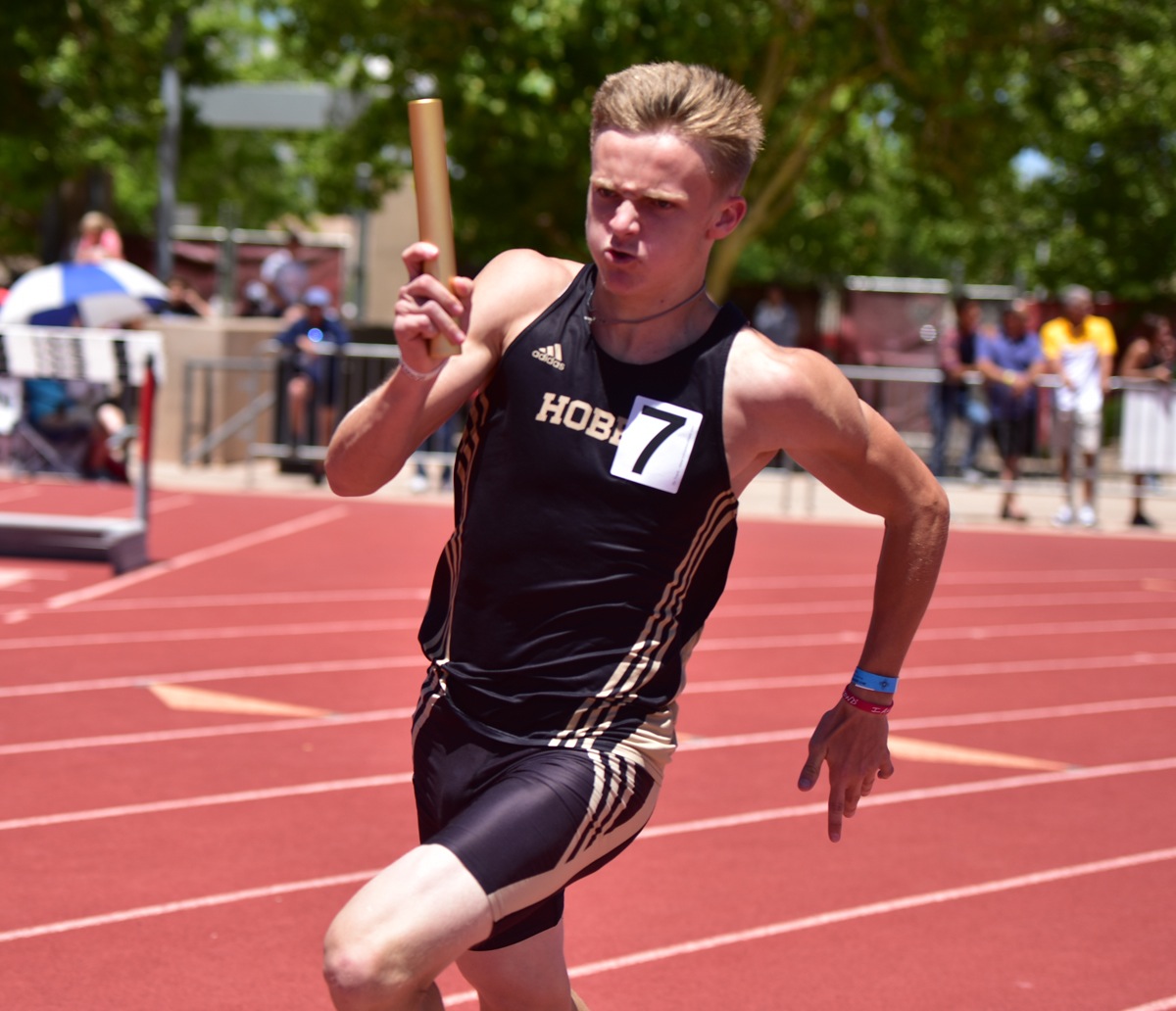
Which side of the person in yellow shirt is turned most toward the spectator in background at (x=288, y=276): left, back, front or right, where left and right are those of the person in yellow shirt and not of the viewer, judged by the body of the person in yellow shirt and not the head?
right

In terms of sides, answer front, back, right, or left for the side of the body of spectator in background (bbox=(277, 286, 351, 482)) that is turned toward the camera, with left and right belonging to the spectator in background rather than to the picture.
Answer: front

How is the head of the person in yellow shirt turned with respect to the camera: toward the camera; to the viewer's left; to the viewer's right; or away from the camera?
toward the camera

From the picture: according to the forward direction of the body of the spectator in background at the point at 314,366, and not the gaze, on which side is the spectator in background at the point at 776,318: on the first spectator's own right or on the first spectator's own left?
on the first spectator's own left

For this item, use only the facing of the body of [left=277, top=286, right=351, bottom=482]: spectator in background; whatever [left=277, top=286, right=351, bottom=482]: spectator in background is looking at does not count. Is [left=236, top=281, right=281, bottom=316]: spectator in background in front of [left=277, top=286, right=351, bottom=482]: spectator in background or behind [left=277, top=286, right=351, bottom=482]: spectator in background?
behind

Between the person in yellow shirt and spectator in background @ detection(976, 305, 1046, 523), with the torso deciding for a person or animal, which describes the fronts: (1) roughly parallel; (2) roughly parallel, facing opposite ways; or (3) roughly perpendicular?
roughly parallel

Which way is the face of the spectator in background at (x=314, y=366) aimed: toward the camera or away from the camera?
toward the camera

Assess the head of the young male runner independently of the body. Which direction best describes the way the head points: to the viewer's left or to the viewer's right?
to the viewer's left

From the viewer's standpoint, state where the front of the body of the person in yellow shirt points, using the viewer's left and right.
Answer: facing the viewer

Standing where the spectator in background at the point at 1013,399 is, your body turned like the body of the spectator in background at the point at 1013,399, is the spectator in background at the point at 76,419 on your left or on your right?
on your right

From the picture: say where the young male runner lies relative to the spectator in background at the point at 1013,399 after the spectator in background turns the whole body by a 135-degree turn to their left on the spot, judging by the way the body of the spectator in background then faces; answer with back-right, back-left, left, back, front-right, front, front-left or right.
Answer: back-right

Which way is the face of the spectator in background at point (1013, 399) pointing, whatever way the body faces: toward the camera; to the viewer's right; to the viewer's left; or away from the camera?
toward the camera

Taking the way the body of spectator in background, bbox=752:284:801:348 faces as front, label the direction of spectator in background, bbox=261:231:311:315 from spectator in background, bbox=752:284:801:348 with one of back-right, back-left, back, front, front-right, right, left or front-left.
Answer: right

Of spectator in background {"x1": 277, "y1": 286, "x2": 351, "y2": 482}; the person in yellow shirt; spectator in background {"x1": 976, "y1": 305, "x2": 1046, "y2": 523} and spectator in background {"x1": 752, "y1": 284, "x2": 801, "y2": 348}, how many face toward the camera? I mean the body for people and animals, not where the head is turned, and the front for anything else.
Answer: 4
